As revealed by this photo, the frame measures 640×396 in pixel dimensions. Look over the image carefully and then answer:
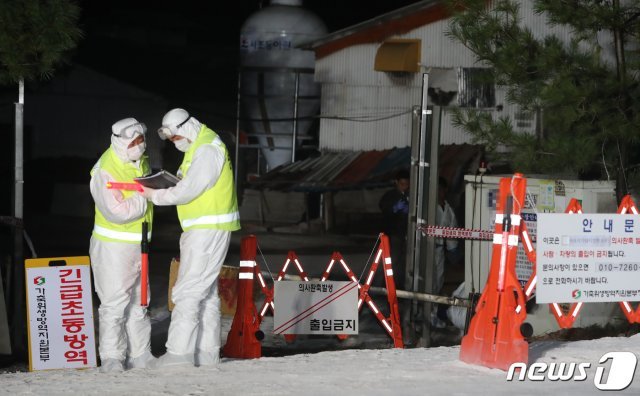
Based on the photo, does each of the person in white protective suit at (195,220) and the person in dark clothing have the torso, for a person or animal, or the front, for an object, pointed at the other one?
no

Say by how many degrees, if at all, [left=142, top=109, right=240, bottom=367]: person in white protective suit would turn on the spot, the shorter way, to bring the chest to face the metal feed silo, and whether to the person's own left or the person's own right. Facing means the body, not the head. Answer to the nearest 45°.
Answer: approximately 90° to the person's own right

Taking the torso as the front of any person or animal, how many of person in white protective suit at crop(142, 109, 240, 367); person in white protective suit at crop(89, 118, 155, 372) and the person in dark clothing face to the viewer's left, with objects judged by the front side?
1

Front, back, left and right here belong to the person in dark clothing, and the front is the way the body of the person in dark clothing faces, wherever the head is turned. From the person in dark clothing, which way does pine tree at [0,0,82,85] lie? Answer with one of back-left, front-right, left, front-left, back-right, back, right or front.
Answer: right

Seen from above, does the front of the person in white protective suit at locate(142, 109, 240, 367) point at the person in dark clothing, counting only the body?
no

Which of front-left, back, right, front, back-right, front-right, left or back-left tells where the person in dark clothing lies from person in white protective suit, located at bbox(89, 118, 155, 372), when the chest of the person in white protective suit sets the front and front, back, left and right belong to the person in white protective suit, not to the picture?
left

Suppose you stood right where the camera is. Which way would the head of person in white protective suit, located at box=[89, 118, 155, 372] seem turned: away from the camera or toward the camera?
toward the camera

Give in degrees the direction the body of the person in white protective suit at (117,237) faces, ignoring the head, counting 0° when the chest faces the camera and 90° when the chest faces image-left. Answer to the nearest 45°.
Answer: approximately 315°

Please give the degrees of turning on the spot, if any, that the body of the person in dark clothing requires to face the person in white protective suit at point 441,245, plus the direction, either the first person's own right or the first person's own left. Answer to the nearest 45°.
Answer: approximately 45° to the first person's own left

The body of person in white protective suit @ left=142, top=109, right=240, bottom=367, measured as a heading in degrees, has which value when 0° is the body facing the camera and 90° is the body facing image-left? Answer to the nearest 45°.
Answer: approximately 90°

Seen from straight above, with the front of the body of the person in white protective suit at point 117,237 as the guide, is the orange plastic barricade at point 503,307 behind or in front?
in front

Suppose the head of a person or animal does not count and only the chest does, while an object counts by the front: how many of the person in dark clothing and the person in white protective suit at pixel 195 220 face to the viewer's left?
1
